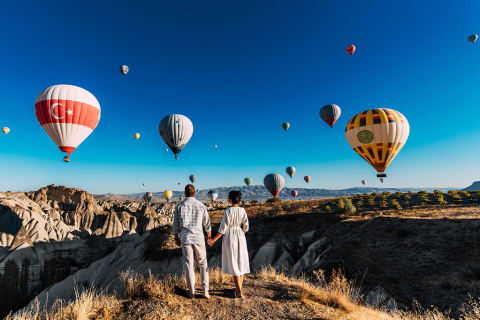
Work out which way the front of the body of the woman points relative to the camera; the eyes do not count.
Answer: away from the camera

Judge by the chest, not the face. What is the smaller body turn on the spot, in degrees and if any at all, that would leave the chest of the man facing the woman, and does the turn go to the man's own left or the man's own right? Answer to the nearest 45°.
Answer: approximately 90° to the man's own right

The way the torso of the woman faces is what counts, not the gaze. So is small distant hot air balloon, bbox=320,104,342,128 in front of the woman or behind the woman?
in front

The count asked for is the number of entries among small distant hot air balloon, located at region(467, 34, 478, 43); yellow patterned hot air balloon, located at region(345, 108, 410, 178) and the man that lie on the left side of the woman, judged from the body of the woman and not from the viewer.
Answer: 1

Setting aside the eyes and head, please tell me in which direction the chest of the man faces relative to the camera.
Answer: away from the camera

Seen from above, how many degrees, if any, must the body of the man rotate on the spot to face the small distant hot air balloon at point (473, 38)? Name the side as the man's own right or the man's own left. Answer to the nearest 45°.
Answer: approximately 45° to the man's own right

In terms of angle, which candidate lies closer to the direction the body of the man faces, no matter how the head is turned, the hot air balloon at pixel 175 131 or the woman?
the hot air balloon

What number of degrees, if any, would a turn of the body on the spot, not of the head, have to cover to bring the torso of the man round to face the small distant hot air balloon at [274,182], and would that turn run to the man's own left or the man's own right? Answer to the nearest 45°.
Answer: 0° — they already face it

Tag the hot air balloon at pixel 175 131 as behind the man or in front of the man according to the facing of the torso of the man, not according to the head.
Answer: in front

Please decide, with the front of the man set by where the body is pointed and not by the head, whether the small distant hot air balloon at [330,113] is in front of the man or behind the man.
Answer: in front

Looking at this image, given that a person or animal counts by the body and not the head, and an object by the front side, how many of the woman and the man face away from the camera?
2
